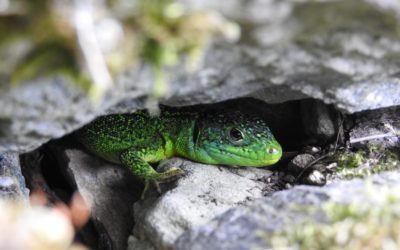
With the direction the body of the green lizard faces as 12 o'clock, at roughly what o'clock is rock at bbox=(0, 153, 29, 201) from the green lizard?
The rock is roughly at 5 o'clock from the green lizard.

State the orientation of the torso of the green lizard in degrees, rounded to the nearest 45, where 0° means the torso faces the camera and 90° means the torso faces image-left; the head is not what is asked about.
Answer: approximately 270°

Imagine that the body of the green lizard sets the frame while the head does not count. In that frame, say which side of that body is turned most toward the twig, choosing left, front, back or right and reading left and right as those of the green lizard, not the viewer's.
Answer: front

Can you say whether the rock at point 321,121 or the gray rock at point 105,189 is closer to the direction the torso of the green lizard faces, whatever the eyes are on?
the rock

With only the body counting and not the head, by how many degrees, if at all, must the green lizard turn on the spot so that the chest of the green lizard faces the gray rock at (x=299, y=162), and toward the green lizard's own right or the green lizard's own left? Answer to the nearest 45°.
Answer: approximately 45° to the green lizard's own right

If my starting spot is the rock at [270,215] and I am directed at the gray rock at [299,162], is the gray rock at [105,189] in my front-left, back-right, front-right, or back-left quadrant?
front-left

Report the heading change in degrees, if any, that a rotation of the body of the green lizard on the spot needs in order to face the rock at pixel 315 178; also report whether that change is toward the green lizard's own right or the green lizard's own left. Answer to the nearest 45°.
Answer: approximately 45° to the green lizard's own right

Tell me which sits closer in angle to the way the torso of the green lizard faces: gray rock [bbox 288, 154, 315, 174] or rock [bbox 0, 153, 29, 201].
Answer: the gray rock
